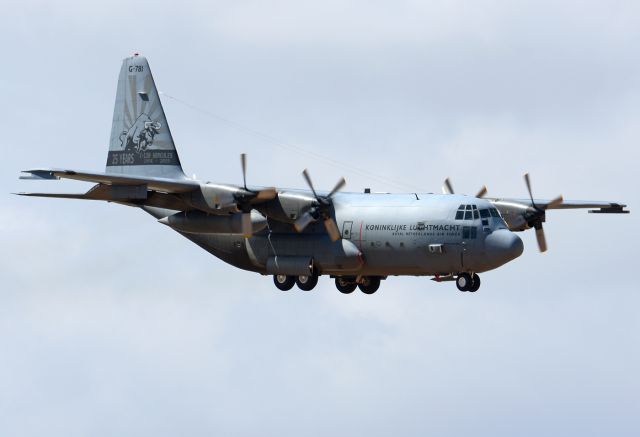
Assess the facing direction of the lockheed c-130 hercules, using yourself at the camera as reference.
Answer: facing the viewer and to the right of the viewer
